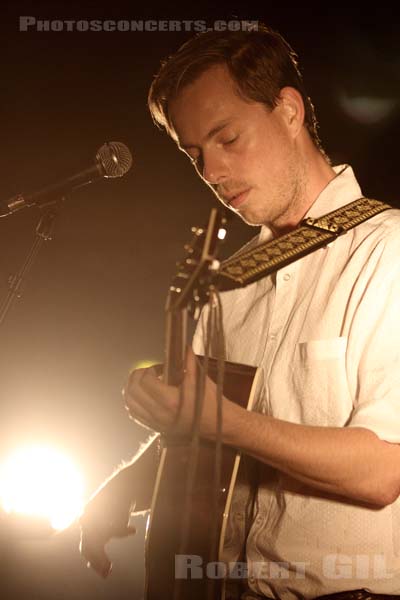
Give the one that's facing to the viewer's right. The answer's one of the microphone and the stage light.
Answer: the microphone

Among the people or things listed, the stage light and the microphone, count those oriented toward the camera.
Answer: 1

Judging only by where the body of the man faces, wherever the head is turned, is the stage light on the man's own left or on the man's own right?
on the man's own right

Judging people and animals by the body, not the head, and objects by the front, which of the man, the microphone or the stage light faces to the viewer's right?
the microphone

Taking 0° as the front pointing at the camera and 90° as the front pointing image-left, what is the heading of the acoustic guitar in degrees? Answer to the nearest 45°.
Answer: approximately 90°

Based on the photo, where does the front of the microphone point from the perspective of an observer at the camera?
facing to the right of the viewer

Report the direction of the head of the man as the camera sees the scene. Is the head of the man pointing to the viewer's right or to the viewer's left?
to the viewer's left
